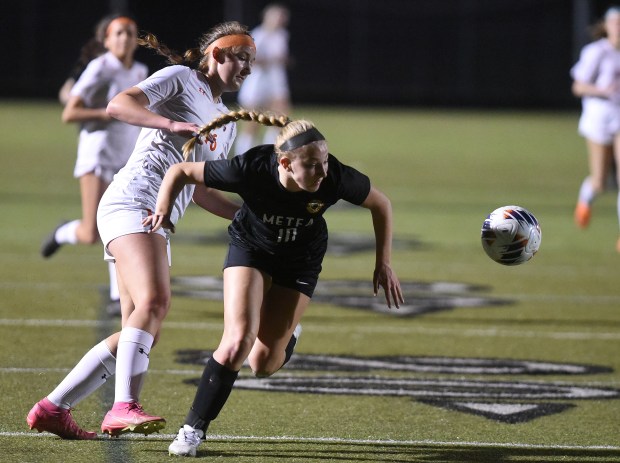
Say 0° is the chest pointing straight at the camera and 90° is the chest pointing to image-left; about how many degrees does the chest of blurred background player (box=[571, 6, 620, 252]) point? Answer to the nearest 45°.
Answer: approximately 315°

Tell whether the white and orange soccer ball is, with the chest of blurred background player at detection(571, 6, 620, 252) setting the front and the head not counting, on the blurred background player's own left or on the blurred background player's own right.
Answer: on the blurred background player's own right

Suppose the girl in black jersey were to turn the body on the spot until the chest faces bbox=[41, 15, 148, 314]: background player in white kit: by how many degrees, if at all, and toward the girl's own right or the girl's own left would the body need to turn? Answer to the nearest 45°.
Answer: approximately 180°

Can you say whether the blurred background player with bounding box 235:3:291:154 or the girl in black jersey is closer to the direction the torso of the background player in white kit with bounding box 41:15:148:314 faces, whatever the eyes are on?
the girl in black jersey

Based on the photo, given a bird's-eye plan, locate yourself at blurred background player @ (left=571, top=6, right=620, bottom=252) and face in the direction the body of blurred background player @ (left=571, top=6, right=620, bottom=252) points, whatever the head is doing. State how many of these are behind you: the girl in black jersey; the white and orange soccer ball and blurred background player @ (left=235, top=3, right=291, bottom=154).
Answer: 1

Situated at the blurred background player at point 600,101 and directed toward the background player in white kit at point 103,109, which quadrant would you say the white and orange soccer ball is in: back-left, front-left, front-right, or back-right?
front-left

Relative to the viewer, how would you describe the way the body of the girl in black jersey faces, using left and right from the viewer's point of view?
facing the viewer

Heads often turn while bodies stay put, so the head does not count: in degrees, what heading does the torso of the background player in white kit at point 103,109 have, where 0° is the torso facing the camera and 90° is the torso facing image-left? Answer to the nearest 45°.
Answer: approximately 315°

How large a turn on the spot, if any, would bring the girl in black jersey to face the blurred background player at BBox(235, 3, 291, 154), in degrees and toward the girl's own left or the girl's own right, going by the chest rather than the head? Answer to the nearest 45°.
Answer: approximately 180°

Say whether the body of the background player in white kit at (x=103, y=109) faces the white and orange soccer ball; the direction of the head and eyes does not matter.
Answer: yes

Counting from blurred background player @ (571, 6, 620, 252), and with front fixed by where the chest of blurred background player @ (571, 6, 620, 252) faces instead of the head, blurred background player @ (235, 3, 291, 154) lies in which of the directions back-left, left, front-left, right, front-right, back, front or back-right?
back
